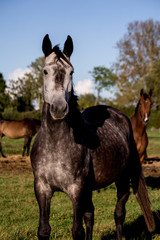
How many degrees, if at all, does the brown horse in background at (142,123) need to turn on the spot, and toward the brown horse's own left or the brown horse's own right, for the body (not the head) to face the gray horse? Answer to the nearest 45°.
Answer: approximately 45° to the brown horse's own right

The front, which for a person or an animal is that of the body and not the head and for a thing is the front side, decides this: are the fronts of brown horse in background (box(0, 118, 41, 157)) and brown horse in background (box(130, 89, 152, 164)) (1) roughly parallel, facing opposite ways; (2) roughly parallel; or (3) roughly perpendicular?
roughly perpendicular

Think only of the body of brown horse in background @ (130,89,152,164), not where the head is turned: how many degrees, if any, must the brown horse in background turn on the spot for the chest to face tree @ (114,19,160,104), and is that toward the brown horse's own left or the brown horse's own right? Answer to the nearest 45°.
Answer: approximately 135° to the brown horse's own left

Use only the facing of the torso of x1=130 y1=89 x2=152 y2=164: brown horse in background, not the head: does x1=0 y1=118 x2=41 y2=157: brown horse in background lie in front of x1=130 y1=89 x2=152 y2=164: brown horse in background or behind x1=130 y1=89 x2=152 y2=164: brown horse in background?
behind

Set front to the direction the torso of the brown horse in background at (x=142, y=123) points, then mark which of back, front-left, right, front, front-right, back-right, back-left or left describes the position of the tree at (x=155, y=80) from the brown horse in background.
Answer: back-left

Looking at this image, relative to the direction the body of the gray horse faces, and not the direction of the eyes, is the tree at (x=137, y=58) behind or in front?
behind

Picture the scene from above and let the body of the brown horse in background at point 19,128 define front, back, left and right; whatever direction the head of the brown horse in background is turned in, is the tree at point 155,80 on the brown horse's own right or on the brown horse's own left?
on the brown horse's own left
